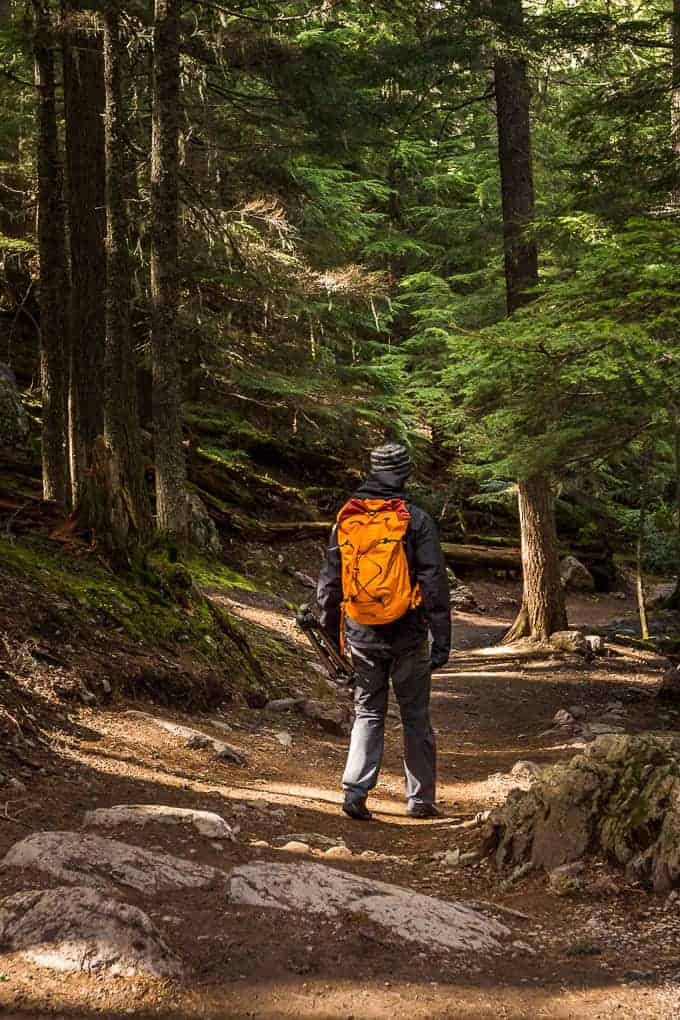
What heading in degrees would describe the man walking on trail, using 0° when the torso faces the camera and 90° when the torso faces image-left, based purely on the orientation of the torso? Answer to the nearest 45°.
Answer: approximately 180°

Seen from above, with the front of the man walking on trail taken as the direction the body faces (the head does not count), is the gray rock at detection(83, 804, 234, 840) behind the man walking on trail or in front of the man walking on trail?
behind

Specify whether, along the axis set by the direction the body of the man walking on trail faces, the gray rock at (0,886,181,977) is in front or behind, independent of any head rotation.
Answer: behind

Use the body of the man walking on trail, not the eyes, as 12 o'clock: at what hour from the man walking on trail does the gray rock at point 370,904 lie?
The gray rock is roughly at 6 o'clock from the man walking on trail.

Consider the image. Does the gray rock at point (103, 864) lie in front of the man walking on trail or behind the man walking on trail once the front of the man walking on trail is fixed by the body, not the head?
behind

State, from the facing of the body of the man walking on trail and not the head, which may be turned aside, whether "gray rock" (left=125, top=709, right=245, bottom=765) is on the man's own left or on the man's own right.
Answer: on the man's own left

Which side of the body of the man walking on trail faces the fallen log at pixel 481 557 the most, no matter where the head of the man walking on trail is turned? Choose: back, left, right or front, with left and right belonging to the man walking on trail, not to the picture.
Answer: front

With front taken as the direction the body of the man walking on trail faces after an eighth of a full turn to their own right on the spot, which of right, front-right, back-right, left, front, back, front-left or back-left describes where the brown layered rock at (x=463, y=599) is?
front-left

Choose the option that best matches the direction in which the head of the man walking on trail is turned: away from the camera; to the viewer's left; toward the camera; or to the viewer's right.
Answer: away from the camera
